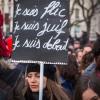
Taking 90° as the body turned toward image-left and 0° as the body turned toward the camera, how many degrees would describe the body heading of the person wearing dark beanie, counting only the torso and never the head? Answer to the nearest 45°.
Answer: approximately 45°

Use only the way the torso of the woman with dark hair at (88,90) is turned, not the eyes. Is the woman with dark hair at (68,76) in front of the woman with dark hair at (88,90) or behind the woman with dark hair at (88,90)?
behind

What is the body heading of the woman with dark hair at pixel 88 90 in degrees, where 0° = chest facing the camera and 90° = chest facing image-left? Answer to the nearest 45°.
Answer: approximately 315°

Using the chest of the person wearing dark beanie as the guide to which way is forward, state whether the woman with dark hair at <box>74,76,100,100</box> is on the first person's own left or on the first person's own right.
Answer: on the first person's own left
